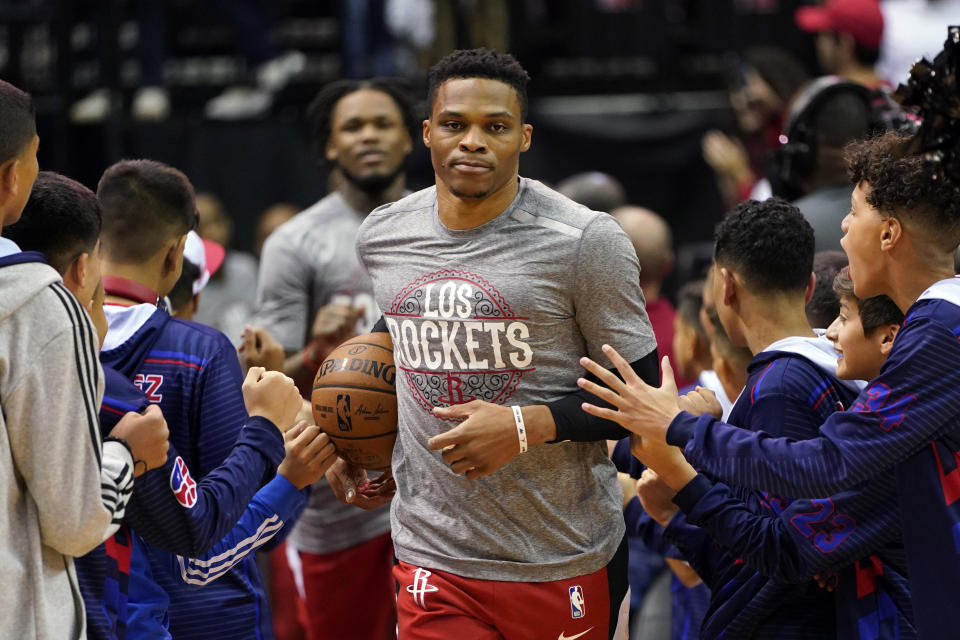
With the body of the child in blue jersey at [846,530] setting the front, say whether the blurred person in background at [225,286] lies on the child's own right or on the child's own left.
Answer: on the child's own right

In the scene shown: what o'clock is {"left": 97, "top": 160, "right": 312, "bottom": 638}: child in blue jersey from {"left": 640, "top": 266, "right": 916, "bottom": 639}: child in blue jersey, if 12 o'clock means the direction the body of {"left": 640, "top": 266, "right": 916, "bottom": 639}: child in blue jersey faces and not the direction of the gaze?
{"left": 97, "top": 160, "right": 312, "bottom": 638}: child in blue jersey is roughly at 12 o'clock from {"left": 640, "top": 266, "right": 916, "bottom": 639}: child in blue jersey.

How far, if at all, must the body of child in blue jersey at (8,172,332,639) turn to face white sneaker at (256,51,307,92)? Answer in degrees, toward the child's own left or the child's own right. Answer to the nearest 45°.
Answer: approximately 90° to the child's own left

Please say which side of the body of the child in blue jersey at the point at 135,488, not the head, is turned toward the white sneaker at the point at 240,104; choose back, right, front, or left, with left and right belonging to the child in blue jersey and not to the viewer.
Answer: left

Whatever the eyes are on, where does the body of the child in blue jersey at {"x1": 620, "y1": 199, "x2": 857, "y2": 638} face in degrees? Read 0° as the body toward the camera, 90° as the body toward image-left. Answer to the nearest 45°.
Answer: approximately 135°

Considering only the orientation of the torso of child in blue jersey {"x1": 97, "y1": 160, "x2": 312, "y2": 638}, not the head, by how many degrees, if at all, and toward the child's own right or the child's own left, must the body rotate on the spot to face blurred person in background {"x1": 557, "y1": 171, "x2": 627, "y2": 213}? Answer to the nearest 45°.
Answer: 0° — they already face them

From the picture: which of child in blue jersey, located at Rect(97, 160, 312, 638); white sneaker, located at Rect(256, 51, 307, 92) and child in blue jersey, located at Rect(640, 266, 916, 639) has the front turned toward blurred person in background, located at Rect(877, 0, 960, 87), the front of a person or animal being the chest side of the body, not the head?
child in blue jersey, located at Rect(97, 160, 312, 638)

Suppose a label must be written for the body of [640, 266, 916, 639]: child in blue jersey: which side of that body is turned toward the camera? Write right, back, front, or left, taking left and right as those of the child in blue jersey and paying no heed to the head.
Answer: left

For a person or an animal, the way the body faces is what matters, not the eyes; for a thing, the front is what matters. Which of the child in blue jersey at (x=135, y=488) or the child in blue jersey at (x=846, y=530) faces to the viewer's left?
the child in blue jersey at (x=846, y=530)

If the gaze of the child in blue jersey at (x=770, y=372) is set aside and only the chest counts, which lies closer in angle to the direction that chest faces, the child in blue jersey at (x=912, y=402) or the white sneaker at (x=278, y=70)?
the white sneaker

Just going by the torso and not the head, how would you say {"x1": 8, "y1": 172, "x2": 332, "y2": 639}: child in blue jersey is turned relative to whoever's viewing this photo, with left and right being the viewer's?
facing to the right of the viewer

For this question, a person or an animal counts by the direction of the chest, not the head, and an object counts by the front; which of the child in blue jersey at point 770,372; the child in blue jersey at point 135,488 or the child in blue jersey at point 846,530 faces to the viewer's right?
the child in blue jersey at point 135,488
